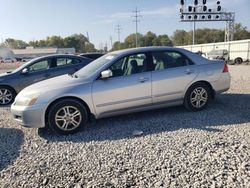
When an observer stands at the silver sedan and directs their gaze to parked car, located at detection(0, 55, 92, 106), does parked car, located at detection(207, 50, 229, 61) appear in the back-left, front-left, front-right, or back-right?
front-right

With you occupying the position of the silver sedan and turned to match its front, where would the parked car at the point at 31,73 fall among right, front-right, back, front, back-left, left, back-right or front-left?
front-right

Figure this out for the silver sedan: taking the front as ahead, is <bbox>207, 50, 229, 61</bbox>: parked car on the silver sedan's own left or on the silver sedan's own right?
on the silver sedan's own right

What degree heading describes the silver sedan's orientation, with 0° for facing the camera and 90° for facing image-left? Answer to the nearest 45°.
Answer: approximately 90°
